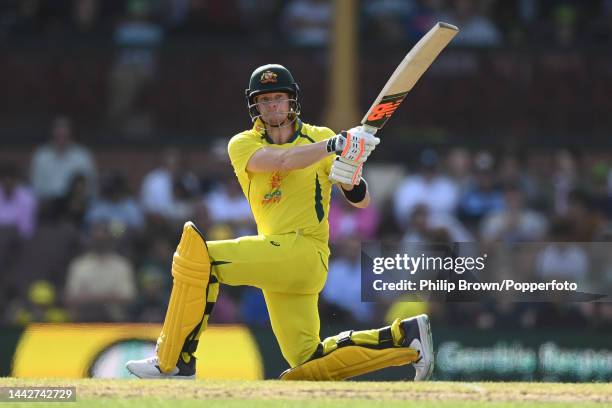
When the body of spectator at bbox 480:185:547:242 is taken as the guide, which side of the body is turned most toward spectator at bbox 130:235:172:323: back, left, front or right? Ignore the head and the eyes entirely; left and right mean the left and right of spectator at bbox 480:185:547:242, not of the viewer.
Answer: right

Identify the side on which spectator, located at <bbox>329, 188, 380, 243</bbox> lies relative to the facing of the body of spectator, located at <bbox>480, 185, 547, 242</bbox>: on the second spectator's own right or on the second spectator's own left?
on the second spectator's own right

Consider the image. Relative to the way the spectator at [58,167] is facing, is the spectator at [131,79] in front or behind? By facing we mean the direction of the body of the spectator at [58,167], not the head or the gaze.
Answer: behind

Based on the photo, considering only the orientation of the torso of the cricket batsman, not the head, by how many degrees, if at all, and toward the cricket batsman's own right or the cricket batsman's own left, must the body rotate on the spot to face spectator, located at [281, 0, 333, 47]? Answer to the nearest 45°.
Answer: approximately 135° to the cricket batsman's own right

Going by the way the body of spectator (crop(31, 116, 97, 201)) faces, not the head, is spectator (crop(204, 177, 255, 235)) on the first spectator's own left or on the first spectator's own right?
on the first spectator's own left

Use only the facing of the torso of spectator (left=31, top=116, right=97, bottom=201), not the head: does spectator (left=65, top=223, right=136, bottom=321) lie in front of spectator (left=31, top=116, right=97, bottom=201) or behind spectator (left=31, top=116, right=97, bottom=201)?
in front

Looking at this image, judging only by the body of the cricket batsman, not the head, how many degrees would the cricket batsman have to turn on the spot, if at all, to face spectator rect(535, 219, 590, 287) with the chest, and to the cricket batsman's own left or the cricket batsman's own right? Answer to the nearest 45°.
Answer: approximately 180°

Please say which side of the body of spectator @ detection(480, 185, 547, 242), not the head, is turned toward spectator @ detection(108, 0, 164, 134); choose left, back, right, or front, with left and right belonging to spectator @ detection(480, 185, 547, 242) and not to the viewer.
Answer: right

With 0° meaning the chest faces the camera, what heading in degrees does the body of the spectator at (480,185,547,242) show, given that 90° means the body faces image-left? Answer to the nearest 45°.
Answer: approximately 0°

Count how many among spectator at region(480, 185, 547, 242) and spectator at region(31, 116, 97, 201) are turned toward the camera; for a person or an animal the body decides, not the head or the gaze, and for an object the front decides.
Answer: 2
